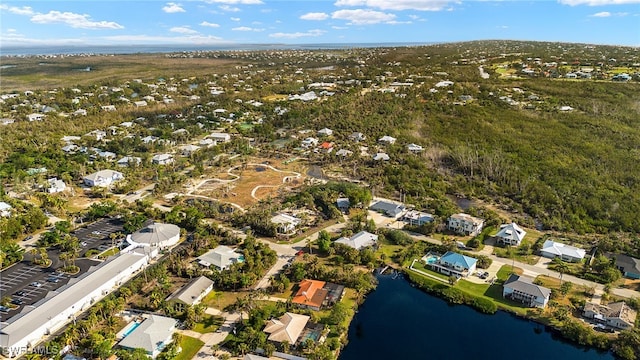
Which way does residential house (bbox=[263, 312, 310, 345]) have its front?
to the viewer's left

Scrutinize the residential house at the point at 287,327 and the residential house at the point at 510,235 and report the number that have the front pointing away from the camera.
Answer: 0

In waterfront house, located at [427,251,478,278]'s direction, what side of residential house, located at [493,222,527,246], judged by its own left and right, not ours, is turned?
front

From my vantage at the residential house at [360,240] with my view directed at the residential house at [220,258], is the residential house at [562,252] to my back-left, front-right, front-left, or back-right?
back-left

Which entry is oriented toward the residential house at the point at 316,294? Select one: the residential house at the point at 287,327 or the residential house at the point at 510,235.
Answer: the residential house at the point at 510,235

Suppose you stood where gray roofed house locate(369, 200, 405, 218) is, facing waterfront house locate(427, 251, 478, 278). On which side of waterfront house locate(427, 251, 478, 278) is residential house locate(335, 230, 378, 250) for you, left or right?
right

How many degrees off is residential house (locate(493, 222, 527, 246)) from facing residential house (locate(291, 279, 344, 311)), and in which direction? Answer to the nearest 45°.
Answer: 0° — it already faces it

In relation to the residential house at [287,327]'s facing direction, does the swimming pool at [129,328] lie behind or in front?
in front

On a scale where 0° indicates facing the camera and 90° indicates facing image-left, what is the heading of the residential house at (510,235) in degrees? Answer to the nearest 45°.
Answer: approximately 45°

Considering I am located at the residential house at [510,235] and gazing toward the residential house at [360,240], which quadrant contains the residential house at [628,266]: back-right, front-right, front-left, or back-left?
back-left
